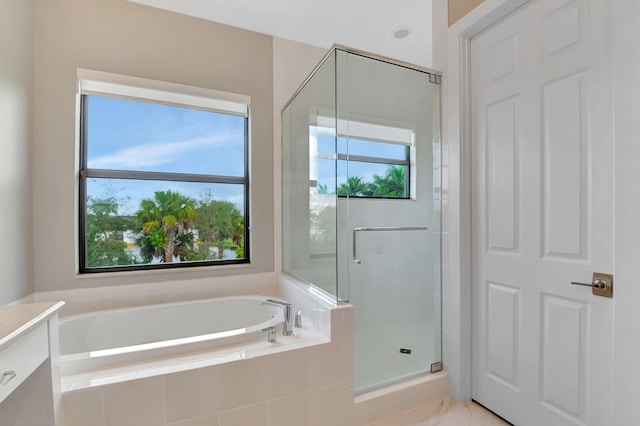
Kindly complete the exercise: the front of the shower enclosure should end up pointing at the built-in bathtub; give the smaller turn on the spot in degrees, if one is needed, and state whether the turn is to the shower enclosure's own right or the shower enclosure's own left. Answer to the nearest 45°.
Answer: approximately 135° to the shower enclosure's own right

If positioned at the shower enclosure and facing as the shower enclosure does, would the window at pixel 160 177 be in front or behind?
behind

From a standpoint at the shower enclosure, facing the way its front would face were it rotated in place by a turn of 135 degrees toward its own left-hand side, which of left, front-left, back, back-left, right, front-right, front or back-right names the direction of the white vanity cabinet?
back-left

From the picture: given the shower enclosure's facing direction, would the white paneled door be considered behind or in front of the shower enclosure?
in front

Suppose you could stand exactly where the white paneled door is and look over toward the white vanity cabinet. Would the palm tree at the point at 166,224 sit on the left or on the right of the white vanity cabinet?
right

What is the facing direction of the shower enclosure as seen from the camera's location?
facing the viewer and to the right of the viewer

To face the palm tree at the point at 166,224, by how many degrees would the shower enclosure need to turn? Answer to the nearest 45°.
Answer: approximately 135° to its right

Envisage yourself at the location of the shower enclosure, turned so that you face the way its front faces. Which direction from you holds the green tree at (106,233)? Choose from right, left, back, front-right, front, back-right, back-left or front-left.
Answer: back-right

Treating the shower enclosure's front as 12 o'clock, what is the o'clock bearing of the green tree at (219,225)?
The green tree is roughly at 5 o'clock from the shower enclosure.
